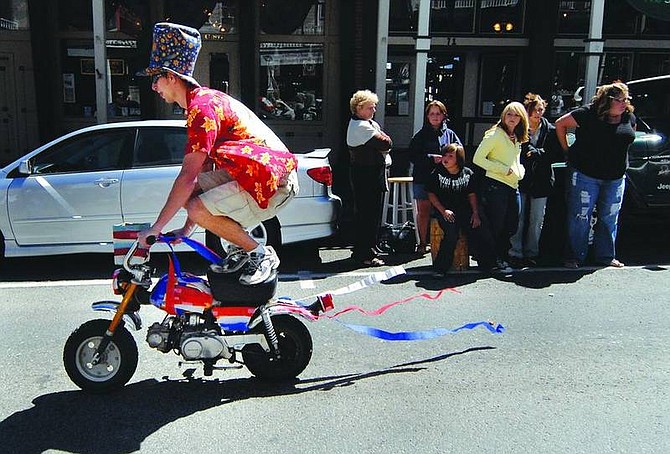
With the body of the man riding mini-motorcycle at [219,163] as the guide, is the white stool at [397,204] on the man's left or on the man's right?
on the man's right

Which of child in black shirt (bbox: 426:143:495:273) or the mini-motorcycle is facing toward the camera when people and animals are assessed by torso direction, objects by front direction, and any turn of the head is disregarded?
the child in black shirt

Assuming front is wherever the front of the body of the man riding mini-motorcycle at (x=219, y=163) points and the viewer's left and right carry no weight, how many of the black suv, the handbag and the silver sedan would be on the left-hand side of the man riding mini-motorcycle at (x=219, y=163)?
0

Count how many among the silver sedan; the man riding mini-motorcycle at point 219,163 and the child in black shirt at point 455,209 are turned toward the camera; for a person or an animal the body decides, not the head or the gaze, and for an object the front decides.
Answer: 1

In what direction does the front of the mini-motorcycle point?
to the viewer's left

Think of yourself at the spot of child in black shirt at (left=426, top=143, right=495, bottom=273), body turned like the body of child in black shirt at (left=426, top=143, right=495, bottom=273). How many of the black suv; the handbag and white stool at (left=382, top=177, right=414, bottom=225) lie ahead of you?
0

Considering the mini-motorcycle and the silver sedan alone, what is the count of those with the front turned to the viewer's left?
2

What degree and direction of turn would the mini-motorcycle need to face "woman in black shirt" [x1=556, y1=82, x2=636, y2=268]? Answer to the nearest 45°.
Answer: approximately 135° to its right

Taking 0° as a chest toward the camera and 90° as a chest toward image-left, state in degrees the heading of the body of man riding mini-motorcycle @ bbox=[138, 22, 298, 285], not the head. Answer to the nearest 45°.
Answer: approximately 90°

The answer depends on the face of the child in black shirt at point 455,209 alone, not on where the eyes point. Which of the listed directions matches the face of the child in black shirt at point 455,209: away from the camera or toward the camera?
toward the camera

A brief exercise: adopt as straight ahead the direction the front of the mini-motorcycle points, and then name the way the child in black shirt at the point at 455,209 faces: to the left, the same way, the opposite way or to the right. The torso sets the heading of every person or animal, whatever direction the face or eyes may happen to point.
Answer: to the left

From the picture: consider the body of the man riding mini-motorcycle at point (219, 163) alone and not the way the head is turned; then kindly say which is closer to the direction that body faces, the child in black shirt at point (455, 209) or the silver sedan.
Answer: the silver sedan

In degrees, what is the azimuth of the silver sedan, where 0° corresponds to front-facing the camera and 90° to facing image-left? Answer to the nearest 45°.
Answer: approximately 90°

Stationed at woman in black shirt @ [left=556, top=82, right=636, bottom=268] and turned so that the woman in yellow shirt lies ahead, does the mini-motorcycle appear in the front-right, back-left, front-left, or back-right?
front-left

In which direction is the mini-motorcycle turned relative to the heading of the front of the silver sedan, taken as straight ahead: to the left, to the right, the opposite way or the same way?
the same way

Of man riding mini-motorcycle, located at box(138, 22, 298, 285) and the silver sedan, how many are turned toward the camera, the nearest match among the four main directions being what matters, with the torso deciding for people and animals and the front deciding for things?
0

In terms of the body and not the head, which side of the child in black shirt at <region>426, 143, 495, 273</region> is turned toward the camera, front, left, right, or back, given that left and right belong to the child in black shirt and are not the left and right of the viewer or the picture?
front

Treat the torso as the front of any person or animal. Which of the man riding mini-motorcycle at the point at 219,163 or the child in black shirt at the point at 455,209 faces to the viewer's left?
the man riding mini-motorcycle

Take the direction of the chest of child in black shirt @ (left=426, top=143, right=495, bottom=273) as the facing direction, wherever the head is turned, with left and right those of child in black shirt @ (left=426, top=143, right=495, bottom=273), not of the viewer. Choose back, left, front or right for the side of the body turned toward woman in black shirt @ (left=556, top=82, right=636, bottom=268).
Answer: left
